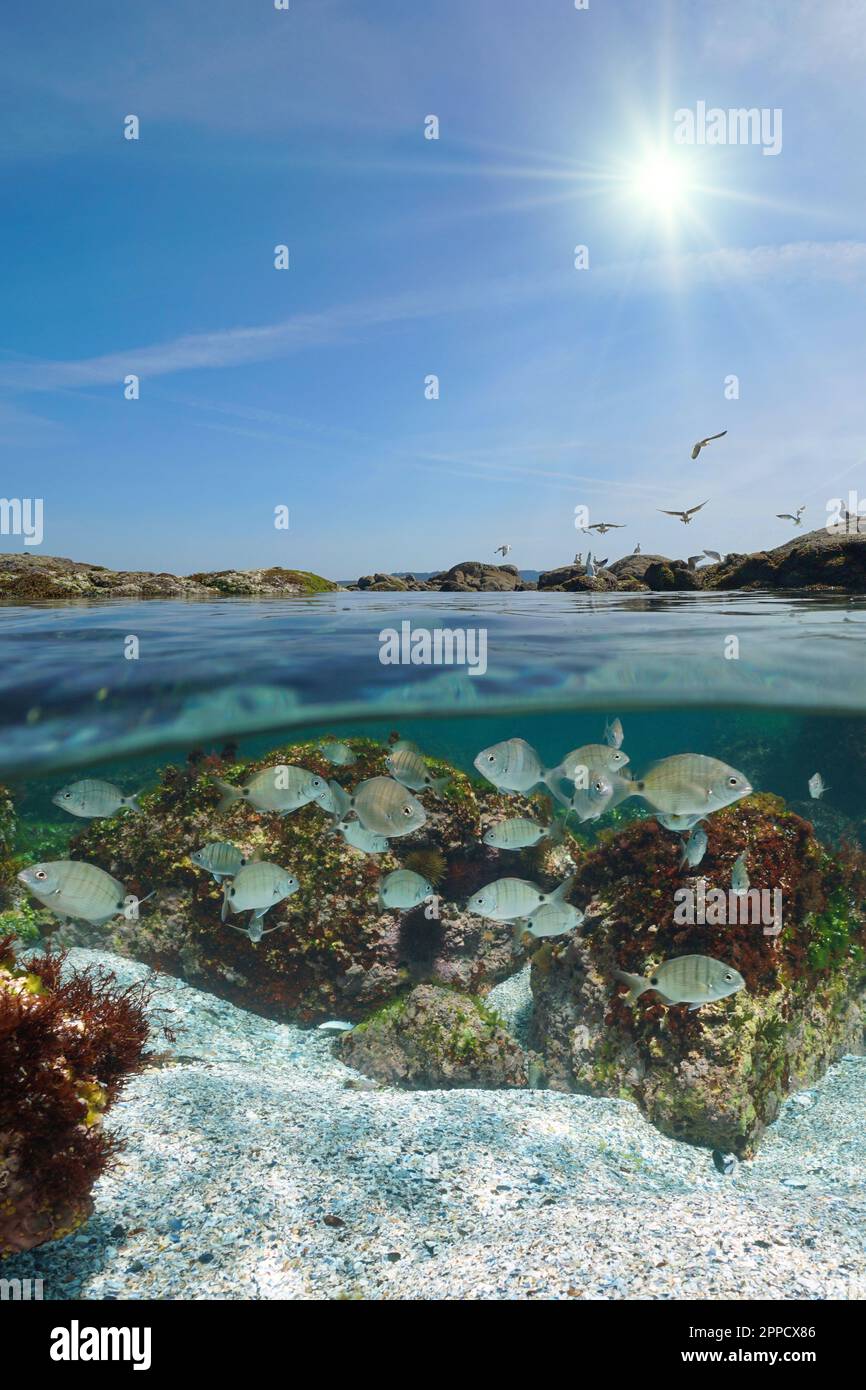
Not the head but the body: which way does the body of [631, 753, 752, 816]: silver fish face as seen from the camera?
to the viewer's right

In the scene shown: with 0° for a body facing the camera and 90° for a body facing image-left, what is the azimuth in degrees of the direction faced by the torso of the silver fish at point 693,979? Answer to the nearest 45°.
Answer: approximately 270°

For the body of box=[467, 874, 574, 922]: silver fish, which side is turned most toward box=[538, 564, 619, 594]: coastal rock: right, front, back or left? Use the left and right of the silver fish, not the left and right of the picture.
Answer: right

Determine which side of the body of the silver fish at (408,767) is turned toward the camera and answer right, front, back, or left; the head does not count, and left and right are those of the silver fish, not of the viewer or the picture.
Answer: left

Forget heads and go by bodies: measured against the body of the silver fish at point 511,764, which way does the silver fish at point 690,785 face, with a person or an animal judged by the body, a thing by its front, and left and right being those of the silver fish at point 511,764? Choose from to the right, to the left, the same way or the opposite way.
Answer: the opposite way

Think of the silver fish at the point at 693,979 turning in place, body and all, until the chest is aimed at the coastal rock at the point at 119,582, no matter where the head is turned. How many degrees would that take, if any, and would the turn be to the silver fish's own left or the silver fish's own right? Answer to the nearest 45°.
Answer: approximately 135° to the silver fish's own left

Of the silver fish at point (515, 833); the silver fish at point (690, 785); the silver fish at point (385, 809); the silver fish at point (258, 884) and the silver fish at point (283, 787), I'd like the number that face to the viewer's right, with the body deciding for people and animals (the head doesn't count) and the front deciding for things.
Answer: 4

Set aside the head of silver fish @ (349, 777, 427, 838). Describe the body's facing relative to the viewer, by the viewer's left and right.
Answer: facing to the right of the viewer

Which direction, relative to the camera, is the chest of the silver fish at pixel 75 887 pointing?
to the viewer's left

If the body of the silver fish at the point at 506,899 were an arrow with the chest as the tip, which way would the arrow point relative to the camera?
to the viewer's left

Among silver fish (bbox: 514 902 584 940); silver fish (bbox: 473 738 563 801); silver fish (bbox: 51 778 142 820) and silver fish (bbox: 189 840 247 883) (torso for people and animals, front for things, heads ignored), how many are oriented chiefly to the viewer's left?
3

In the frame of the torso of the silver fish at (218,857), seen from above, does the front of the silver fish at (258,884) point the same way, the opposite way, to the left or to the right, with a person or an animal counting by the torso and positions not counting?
the opposite way
